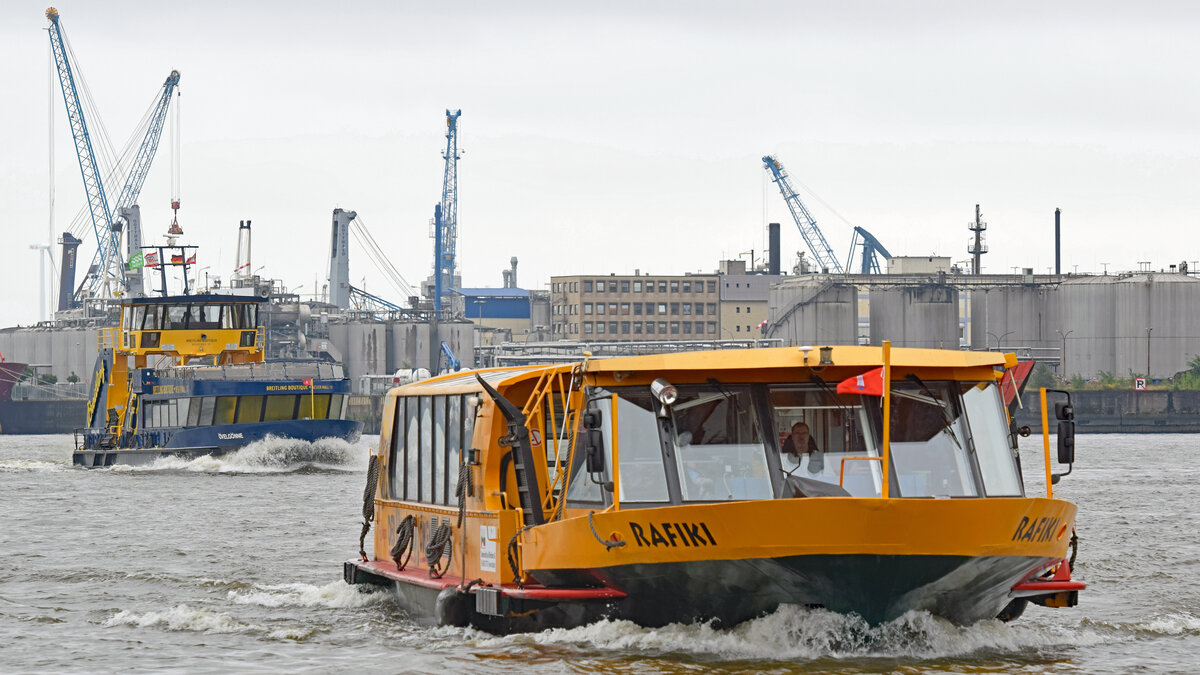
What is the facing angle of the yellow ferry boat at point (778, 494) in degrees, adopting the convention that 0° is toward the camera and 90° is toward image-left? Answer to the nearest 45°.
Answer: approximately 315°

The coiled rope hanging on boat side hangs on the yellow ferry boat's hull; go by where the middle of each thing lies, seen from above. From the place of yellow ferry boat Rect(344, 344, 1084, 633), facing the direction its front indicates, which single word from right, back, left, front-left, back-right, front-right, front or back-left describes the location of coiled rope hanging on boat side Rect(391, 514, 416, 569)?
back
